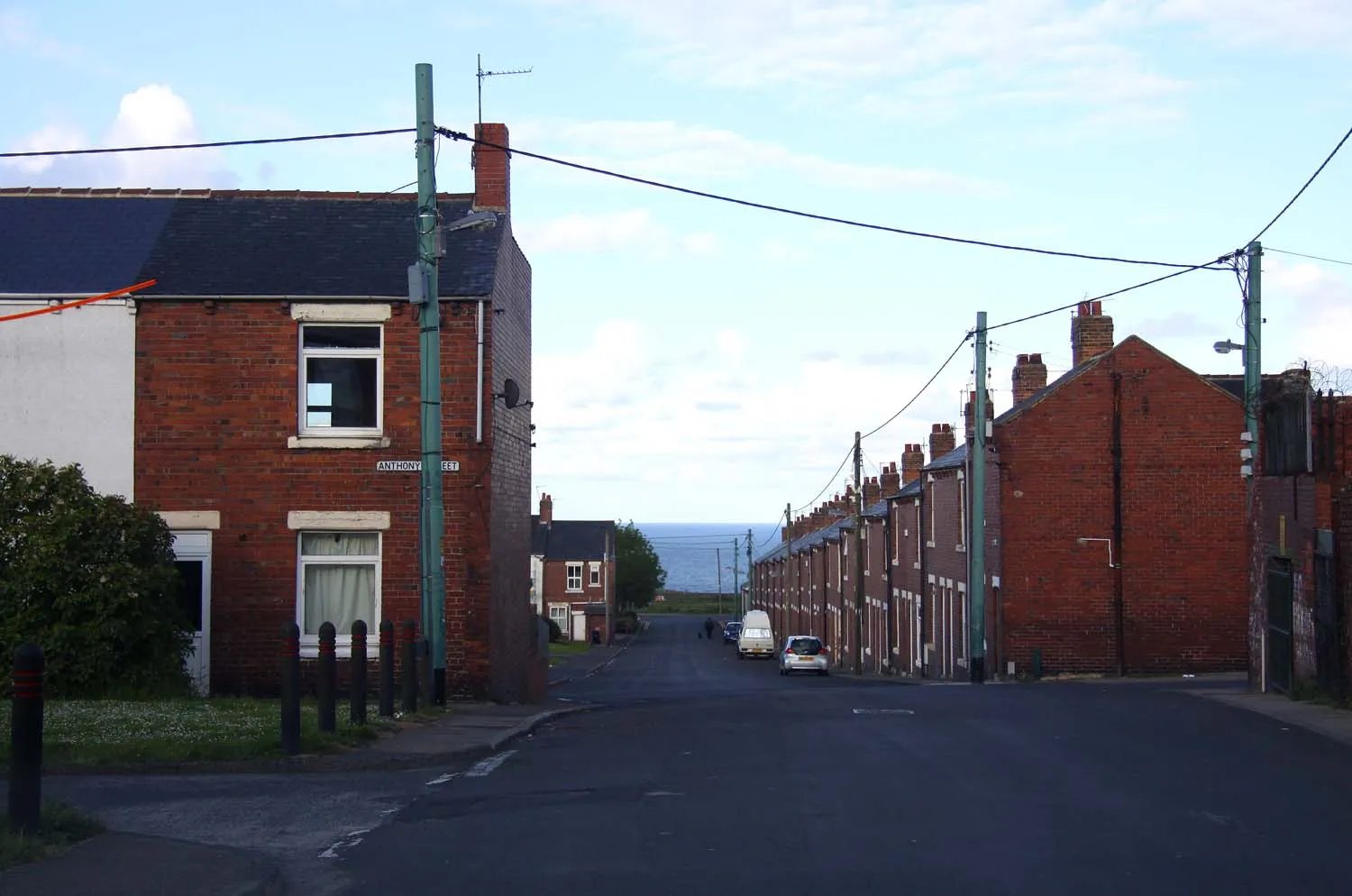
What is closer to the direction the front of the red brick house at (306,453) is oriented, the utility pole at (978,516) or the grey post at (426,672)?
the grey post

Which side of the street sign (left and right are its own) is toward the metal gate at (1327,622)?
left

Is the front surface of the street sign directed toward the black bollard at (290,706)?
yes

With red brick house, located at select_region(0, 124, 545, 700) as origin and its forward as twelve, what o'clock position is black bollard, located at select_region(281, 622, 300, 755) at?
The black bollard is roughly at 12 o'clock from the red brick house.

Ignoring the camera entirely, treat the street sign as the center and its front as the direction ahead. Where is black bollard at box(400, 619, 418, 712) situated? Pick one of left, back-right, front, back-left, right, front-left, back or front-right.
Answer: front

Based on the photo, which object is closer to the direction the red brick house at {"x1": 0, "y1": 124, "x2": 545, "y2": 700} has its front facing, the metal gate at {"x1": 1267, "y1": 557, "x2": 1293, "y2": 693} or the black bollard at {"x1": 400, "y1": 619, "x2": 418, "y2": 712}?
the black bollard

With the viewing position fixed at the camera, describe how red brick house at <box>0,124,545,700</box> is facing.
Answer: facing the viewer

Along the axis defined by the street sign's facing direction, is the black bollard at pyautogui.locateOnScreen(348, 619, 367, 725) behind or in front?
in front

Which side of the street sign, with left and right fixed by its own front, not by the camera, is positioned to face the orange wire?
right

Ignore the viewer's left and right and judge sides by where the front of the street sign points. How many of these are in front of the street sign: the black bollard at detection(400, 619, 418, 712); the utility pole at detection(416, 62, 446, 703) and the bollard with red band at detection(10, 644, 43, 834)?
3

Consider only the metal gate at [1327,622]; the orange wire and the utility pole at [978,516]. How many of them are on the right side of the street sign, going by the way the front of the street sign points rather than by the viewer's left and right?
1

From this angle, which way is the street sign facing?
toward the camera

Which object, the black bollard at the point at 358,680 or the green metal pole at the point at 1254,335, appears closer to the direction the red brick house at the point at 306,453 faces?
the black bollard

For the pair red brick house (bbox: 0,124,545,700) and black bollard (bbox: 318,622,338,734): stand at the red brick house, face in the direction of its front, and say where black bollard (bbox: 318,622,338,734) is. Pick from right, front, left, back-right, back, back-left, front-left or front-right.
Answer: front

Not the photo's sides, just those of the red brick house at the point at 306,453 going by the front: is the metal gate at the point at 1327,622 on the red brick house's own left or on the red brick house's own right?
on the red brick house's own left
